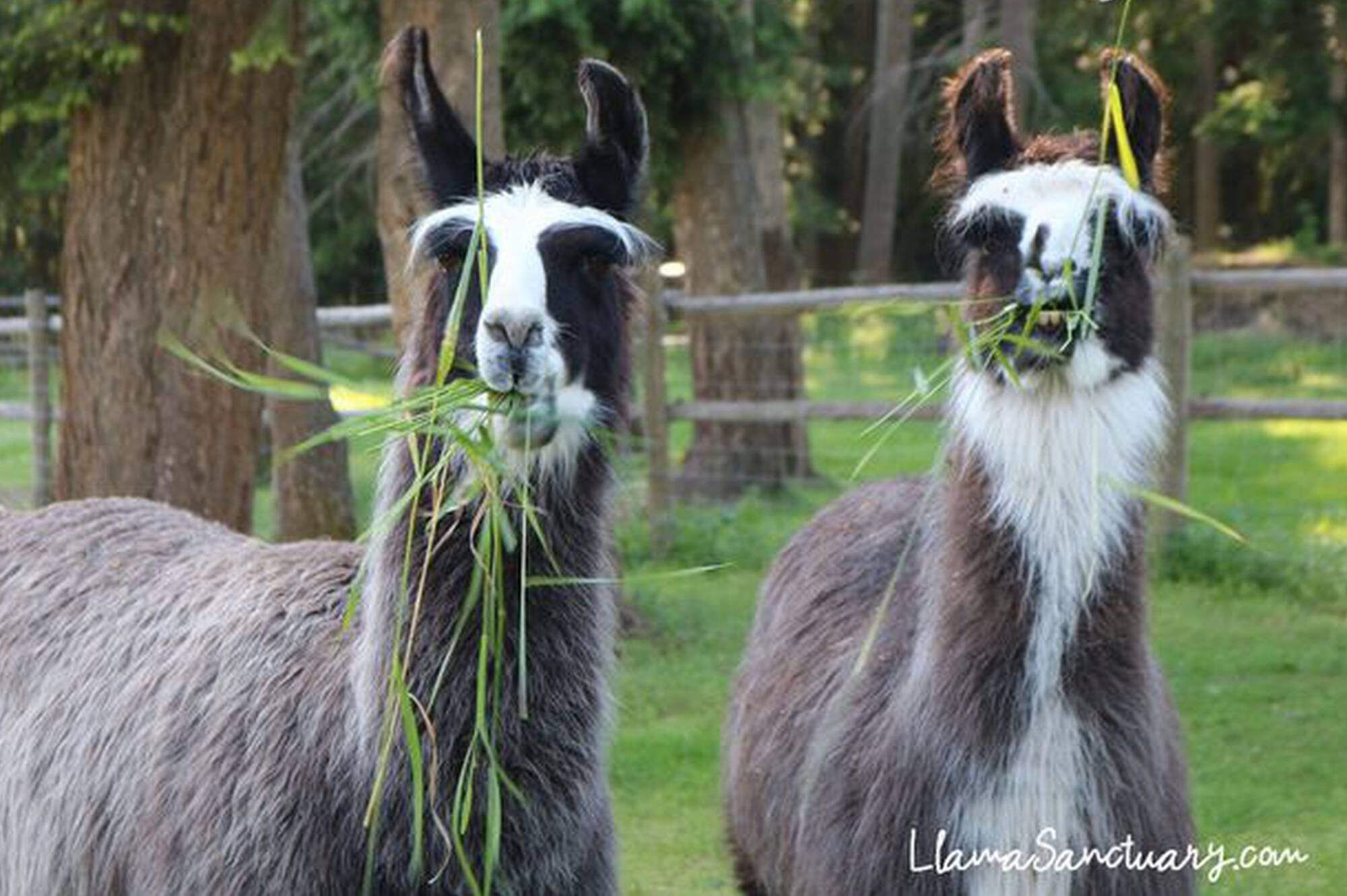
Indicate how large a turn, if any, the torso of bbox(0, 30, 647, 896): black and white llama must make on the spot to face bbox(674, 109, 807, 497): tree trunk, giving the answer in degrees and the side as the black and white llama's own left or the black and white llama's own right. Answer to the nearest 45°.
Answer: approximately 135° to the black and white llama's own left

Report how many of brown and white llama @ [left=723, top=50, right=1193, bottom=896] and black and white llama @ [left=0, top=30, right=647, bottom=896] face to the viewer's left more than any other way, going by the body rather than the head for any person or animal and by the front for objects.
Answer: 0

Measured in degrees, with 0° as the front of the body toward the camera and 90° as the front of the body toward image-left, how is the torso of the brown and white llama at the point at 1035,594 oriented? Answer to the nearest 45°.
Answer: approximately 315°

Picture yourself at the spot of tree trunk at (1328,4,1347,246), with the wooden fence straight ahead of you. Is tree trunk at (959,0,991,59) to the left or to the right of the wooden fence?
right

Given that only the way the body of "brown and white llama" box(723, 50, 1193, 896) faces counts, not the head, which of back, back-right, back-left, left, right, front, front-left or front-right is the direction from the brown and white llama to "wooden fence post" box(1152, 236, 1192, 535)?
back-left

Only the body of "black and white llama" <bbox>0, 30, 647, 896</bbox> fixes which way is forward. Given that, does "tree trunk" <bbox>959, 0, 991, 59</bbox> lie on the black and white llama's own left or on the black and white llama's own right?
on the black and white llama's own left

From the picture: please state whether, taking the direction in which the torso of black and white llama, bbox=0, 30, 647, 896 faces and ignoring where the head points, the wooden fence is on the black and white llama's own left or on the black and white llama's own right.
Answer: on the black and white llama's own left

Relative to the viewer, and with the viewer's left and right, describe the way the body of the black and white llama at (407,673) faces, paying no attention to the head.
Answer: facing the viewer and to the right of the viewer

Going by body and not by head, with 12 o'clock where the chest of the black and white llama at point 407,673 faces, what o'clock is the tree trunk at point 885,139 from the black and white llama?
The tree trunk is roughly at 8 o'clock from the black and white llama.

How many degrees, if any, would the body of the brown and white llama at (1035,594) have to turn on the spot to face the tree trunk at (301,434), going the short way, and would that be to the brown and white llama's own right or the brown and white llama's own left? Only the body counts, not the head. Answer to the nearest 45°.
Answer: approximately 180°

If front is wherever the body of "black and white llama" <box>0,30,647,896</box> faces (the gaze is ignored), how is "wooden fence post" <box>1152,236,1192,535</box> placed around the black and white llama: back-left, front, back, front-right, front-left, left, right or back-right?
left

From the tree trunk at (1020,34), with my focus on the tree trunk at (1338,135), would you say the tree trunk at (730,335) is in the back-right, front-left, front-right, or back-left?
back-right

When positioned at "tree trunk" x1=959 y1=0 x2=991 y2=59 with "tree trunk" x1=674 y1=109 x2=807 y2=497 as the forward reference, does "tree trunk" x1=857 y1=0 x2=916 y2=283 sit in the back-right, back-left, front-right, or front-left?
front-right
